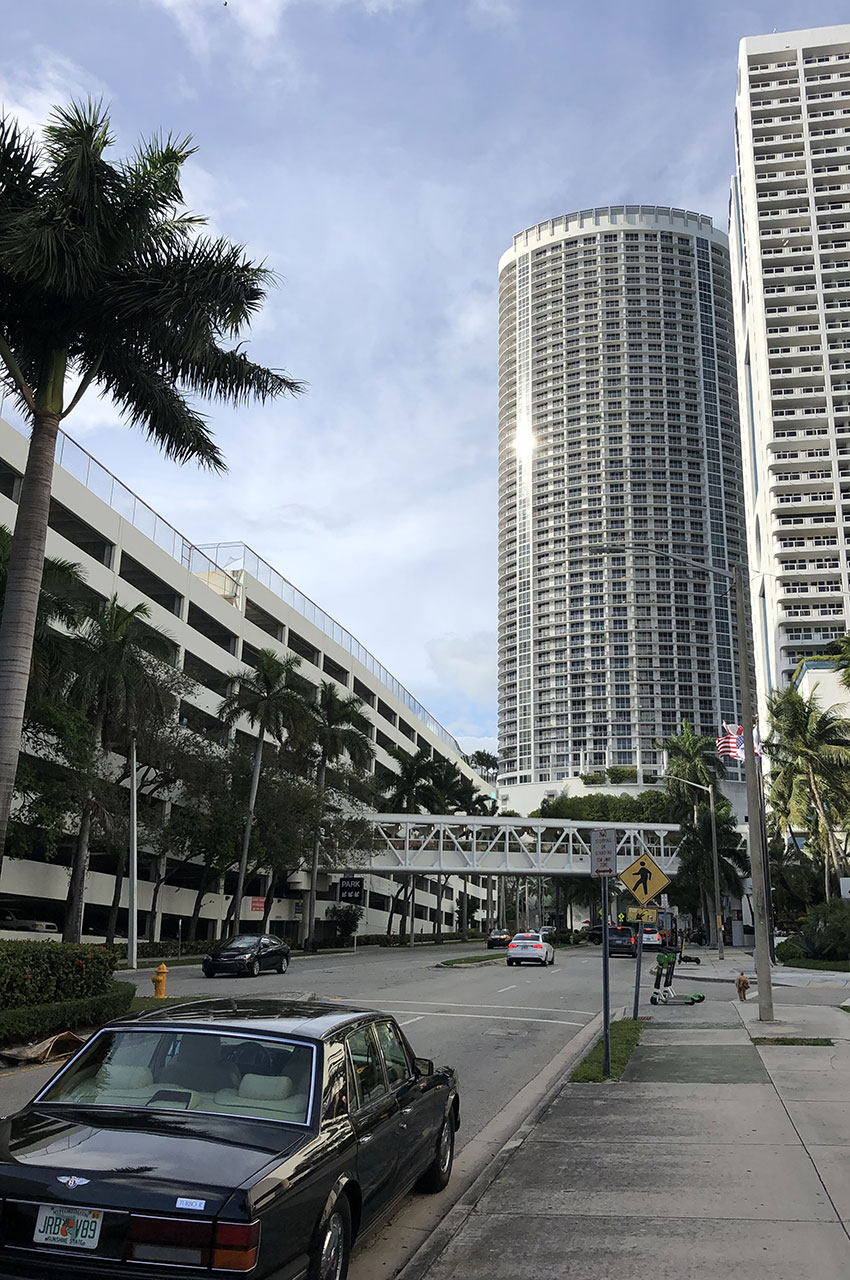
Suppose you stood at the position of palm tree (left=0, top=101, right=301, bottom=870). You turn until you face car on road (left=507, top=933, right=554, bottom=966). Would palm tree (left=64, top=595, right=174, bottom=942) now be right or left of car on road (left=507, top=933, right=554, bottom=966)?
left

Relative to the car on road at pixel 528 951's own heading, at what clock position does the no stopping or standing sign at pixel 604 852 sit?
The no stopping or standing sign is roughly at 6 o'clock from the car on road.

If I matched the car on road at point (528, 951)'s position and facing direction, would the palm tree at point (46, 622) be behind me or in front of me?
behind

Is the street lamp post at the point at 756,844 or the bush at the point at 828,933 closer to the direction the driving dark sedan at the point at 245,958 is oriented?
the street lamp post

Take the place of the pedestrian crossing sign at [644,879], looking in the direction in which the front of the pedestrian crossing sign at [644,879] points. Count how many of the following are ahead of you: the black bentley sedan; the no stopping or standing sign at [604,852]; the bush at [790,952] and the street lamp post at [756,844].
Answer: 2

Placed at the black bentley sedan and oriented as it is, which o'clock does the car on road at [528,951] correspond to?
The car on road is roughly at 11 o'clock from the black bentley sedan.

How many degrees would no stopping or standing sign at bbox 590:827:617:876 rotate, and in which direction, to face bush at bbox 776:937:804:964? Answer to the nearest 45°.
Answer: approximately 180°

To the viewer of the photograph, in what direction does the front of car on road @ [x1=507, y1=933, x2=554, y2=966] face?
facing away from the viewer
